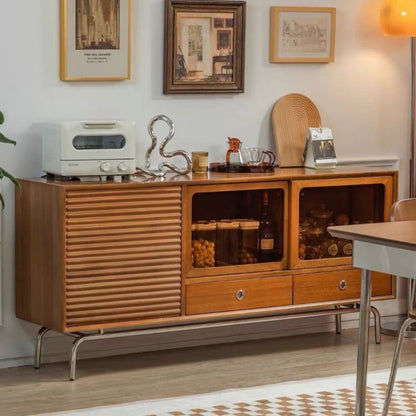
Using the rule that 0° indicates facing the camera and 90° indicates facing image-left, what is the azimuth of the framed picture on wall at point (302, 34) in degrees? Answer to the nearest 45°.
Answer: approximately 315°
